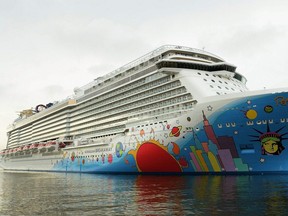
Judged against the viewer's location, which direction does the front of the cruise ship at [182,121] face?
facing the viewer and to the right of the viewer
